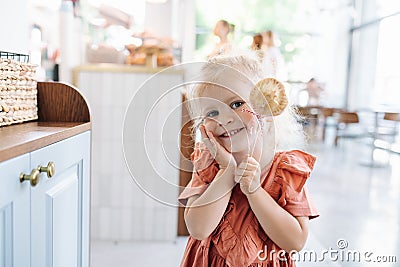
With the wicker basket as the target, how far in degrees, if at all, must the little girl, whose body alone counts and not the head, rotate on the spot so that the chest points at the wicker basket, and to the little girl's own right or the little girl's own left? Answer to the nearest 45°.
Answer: approximately 90° to the little girl's own right

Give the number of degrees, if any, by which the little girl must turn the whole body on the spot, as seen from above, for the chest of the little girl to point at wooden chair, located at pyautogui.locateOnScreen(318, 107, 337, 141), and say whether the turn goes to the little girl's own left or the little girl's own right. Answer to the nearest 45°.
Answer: approximately 180°

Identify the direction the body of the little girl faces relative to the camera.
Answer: toward the camera

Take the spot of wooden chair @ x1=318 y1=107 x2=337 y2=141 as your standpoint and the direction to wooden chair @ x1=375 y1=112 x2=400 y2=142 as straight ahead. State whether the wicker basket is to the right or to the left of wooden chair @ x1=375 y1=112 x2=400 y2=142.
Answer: right
